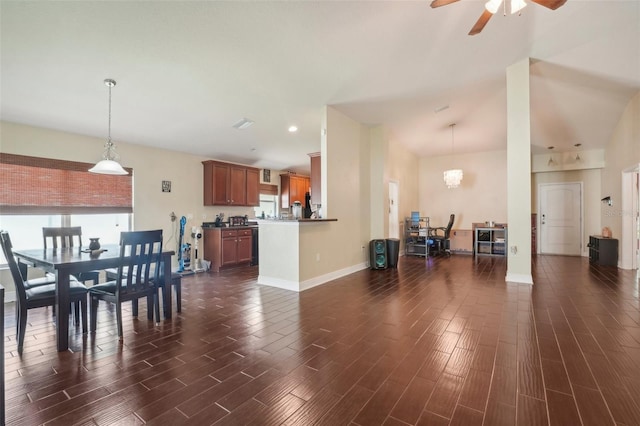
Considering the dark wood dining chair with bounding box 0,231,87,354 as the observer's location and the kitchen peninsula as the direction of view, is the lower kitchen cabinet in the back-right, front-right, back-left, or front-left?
front-left

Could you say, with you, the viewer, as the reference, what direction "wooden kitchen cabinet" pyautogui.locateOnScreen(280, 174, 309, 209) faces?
facing the viewer and to the right of the viewer

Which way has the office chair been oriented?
to the viewer's left

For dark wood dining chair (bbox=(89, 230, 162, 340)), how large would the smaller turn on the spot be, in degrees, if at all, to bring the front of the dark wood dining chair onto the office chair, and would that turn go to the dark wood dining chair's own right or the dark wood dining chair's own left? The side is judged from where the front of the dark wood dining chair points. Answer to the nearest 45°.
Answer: approximately 135° to the dark wood dining chair's own right

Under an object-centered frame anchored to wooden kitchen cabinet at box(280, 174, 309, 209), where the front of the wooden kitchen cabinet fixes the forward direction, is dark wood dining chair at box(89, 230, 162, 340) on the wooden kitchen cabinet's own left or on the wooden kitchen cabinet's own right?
on the wooden kitchen cabinet's own right

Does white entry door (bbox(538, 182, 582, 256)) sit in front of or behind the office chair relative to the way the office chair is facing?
behind

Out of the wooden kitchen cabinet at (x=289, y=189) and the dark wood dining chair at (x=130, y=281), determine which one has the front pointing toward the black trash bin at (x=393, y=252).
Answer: the wooden kitchen cabinet

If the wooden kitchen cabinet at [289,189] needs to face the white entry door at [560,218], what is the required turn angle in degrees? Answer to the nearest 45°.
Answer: approximately 45° to its left

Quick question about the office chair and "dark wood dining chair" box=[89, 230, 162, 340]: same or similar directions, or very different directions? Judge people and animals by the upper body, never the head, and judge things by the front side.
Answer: same or similar directions

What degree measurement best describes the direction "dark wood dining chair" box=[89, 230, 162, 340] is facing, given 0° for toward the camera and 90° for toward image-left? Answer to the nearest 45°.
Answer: approximately 135°

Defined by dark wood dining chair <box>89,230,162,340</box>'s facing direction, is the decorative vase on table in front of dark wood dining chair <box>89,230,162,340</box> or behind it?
in front

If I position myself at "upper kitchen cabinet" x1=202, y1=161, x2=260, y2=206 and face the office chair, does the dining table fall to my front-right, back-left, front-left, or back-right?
back-right

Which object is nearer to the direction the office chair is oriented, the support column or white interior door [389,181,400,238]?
the white interior door

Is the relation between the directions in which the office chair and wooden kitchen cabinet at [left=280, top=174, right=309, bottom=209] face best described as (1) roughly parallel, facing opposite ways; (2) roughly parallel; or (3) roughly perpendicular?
roughly parallel, facing opposite ways
